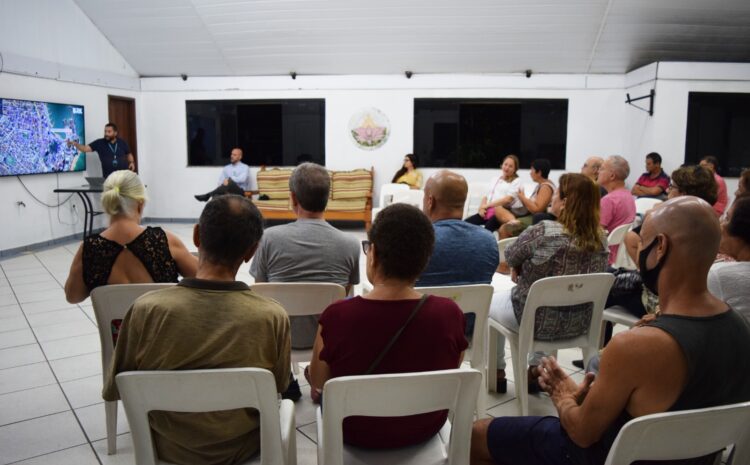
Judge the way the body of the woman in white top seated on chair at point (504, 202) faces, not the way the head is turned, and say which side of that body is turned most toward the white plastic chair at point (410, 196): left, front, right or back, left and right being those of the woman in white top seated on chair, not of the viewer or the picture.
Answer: right

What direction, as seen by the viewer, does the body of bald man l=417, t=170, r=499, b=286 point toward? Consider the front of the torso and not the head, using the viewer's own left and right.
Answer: facing away from the viewer and to the left of the viewer

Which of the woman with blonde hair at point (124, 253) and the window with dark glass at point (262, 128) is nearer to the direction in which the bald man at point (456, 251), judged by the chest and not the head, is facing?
the window with dark glass

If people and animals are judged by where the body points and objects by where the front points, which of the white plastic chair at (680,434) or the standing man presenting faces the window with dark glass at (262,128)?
the white plastic chair

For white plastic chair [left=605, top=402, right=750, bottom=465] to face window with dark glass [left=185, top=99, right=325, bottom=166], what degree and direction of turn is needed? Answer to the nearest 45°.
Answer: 0° — it already faces it

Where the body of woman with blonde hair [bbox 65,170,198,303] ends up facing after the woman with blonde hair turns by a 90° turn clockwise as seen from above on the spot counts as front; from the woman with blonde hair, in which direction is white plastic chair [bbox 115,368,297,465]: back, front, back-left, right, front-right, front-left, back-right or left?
right

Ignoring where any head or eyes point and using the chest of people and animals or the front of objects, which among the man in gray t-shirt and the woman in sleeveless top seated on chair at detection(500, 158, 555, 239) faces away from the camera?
the man in gray t-shirt

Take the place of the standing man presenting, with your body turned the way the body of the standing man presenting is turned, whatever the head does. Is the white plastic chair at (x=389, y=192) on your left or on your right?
on your left

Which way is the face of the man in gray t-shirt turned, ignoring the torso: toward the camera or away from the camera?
away from the camera

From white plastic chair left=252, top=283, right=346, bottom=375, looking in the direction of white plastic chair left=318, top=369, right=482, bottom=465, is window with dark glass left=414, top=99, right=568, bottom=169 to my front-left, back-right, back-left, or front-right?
back-left

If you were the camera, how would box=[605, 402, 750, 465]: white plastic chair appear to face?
facing away from the viewer and to the left of the viewer

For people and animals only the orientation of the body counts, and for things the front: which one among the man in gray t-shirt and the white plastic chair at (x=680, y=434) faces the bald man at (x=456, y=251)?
the white plastic chair

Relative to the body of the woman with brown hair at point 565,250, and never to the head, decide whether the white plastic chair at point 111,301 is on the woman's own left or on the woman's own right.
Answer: on the woman's own left
